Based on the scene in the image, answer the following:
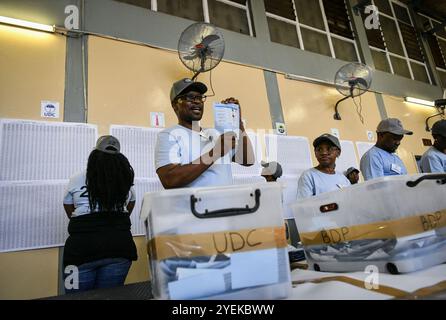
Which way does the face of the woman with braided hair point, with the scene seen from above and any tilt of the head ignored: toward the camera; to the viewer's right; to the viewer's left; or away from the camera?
away from the camera

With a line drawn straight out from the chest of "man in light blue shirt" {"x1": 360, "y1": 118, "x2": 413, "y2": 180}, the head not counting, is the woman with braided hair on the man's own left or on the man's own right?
on the man's own right

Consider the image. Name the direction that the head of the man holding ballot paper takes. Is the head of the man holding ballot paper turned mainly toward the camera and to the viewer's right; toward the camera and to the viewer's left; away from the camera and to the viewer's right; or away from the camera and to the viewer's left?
toward the camera and to the viewer's right

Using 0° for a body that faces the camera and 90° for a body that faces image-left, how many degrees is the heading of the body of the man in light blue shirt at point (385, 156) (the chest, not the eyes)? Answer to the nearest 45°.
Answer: approximately 315°

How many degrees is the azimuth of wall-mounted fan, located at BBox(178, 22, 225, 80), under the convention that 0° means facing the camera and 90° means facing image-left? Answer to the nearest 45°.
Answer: approximately 0°

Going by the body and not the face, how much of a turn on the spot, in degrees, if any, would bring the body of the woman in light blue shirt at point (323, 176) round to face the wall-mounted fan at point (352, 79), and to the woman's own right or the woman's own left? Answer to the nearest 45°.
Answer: approximately 180°

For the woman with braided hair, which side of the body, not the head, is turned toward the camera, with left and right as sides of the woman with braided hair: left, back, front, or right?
back

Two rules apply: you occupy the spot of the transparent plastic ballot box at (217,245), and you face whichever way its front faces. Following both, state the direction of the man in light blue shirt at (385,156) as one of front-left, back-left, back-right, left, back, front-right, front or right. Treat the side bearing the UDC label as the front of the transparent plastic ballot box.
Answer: back-left
